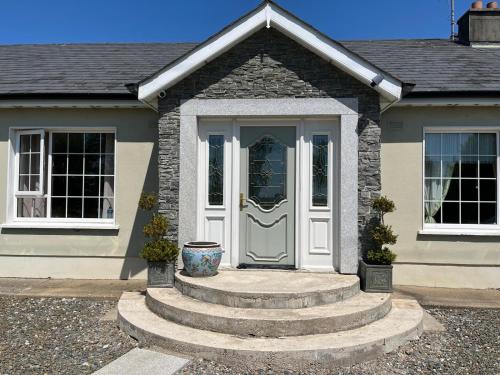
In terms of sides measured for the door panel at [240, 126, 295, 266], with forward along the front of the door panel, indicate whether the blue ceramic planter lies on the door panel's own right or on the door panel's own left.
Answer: on the door panel's own right

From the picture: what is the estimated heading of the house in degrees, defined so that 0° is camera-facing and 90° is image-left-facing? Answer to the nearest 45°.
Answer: approximately 0°

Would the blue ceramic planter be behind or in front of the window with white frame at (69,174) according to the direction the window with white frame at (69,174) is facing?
in front

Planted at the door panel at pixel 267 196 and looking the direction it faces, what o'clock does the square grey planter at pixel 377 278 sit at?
The square grey planter is roughly at 10 o'clock from the door panel.

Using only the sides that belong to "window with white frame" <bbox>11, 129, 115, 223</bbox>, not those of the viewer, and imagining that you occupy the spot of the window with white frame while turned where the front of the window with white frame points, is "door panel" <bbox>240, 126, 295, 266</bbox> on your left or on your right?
on your left

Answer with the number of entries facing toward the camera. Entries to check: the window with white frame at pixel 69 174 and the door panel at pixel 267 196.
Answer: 2

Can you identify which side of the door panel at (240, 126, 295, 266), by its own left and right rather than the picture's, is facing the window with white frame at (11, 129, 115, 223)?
right
